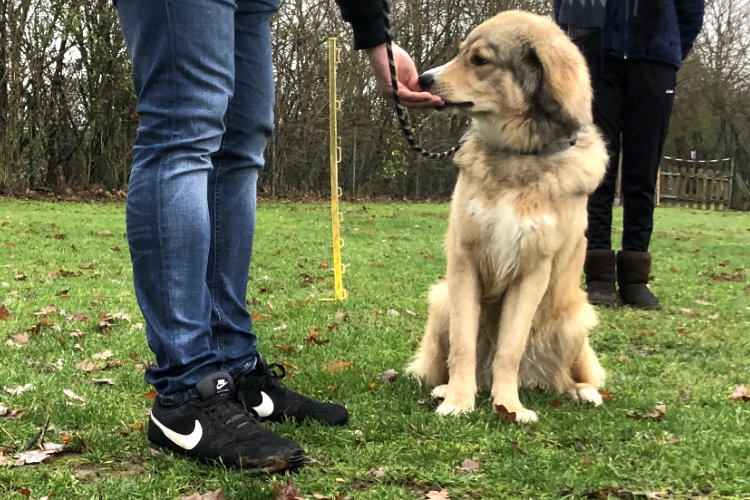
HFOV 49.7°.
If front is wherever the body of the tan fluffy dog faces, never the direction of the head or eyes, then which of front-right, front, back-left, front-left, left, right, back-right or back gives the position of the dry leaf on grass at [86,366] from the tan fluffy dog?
front-right

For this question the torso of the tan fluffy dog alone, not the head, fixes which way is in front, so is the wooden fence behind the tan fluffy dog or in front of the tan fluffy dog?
behind

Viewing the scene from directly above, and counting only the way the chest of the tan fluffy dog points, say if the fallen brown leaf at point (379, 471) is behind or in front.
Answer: in front

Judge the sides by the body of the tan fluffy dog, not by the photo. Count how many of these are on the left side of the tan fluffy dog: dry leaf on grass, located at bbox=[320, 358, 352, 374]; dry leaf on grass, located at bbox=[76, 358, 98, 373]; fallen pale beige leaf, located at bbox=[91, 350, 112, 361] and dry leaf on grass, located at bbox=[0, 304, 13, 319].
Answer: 0

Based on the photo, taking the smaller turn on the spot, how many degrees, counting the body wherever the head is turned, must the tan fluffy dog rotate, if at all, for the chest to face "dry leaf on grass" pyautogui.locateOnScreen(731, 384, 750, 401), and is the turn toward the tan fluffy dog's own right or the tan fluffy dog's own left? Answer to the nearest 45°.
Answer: approximately 135° to the tan fluffy dog's own left

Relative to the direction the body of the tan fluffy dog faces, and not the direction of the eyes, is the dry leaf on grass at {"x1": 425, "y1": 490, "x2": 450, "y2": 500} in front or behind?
in front

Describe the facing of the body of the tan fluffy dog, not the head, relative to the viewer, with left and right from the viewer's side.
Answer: facing the viewer and to the left of the viewer

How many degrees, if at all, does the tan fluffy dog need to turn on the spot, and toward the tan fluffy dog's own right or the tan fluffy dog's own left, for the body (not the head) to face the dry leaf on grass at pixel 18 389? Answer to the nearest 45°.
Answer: approximately 45° to the tan fluffy dog's own right

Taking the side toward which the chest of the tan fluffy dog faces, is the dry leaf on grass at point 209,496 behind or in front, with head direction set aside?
in front

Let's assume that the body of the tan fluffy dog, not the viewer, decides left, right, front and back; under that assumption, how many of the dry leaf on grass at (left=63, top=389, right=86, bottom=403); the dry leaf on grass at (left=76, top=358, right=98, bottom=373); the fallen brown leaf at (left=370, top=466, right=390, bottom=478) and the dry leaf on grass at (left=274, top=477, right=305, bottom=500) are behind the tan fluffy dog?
0

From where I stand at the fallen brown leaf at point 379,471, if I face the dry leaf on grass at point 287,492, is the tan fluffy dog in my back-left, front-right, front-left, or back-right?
back-right

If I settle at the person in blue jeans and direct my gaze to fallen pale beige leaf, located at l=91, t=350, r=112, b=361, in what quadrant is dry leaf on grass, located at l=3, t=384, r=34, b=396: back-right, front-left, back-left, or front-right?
front-left

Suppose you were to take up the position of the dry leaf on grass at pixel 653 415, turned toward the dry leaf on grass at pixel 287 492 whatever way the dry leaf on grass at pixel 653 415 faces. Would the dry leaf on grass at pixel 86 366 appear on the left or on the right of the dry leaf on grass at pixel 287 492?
right
